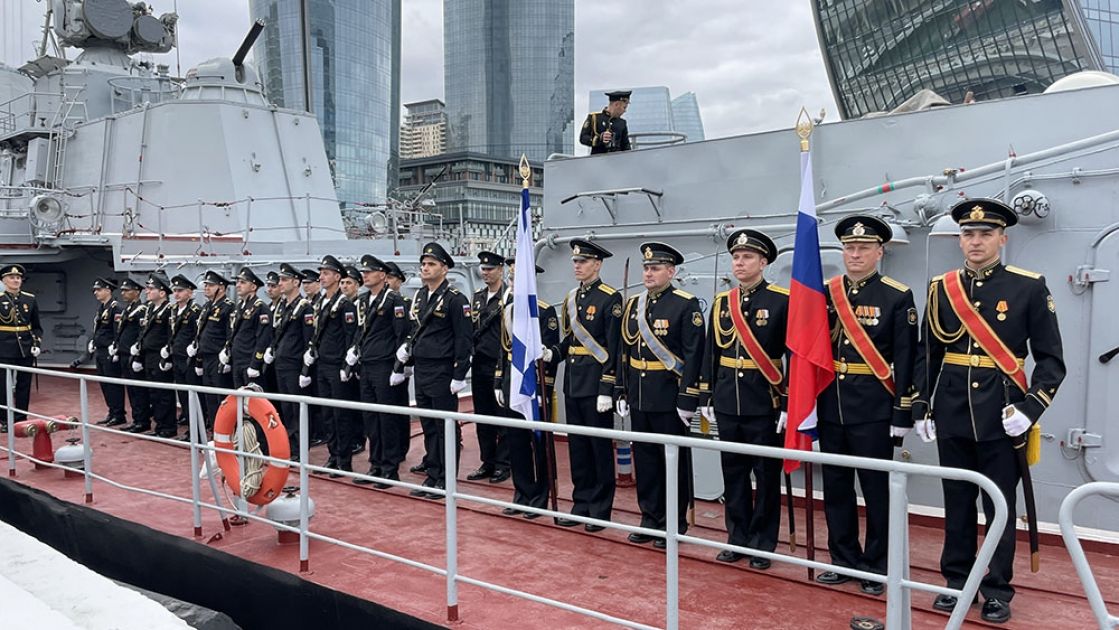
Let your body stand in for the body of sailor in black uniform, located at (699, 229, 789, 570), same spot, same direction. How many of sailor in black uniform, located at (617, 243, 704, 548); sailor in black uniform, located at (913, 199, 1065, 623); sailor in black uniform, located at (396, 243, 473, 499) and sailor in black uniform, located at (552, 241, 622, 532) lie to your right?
3

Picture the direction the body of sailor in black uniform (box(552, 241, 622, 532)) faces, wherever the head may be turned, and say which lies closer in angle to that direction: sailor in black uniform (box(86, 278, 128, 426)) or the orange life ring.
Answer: the orange life ring

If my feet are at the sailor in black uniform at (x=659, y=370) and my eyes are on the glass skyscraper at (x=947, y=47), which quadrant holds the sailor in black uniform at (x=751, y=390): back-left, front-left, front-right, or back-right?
back-right

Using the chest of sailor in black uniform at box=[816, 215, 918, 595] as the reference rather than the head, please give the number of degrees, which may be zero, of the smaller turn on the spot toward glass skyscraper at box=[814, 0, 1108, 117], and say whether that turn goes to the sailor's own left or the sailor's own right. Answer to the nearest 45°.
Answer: approximately 135° to the sailor's own right

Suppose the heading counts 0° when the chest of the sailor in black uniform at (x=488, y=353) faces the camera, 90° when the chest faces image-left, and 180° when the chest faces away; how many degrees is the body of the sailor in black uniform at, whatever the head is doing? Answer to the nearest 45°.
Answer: approximately 45°

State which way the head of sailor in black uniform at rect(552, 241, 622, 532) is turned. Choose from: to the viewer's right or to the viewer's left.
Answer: to the viewer's left

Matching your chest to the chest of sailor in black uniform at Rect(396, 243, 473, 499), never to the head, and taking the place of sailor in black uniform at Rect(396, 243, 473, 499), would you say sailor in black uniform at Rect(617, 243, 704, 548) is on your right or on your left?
on your left

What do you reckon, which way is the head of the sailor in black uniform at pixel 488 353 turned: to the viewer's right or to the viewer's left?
to the viewer's left
